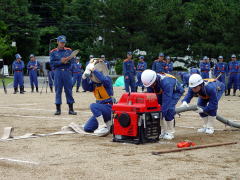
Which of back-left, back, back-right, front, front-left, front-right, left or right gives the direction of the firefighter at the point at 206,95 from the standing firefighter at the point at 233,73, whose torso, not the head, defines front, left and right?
front

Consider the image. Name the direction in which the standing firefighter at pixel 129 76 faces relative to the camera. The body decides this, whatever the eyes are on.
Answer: toward the camera

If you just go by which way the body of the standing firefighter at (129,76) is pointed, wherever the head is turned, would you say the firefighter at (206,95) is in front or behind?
in front

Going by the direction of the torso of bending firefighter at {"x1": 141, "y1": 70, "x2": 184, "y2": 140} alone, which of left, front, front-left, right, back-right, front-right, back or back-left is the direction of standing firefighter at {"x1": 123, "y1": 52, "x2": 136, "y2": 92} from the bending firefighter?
right

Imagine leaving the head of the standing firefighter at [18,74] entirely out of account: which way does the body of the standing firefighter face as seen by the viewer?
toward the camera

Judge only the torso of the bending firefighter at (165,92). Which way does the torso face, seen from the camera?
to the viewer's left

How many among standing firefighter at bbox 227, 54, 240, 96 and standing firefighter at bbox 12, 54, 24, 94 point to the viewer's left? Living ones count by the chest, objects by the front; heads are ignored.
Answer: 0

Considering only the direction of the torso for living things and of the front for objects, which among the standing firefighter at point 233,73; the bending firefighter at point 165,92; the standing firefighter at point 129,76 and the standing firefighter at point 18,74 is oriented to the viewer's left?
the bending firefighter

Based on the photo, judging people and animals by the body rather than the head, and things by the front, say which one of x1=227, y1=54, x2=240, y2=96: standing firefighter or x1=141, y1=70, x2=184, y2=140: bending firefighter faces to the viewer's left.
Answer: the bending firefighter

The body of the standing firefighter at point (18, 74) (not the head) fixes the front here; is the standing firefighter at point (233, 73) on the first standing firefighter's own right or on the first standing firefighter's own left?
on the first standing firefighter's own left
